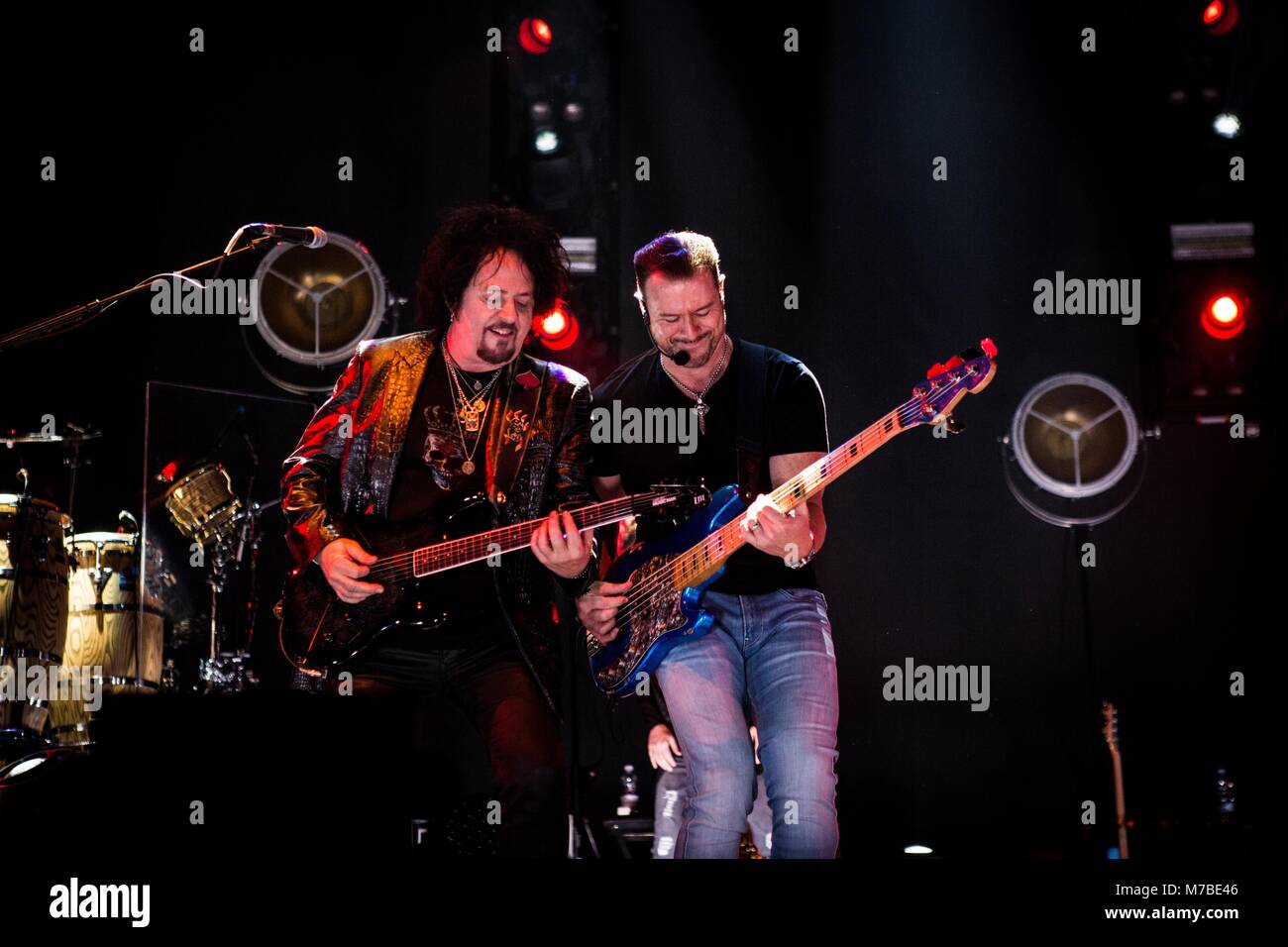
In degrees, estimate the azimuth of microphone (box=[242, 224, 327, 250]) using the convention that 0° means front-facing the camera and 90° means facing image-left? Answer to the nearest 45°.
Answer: approximately 270°

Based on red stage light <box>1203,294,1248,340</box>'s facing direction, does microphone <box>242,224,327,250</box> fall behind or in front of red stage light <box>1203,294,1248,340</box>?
in front

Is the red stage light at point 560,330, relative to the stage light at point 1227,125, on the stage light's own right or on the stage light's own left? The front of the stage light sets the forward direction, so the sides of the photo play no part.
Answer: on the stage light's own right

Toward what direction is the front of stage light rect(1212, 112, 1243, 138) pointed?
toward the camera

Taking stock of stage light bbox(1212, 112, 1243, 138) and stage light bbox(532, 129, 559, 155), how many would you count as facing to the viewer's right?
0

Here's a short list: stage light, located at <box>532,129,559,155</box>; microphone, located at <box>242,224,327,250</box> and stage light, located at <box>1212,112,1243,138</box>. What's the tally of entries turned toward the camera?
2

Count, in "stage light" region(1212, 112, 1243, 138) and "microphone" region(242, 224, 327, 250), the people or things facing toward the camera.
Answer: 1

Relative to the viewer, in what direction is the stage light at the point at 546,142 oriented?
toward the camera

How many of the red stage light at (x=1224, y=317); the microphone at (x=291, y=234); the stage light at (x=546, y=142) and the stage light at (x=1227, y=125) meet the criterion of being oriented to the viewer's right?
1

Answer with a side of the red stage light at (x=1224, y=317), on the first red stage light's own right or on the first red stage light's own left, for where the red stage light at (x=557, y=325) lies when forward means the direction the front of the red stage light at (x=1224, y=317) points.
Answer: on the first red stage light's own right

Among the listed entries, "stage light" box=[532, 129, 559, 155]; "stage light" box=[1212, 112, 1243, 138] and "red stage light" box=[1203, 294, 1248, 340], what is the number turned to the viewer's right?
0
